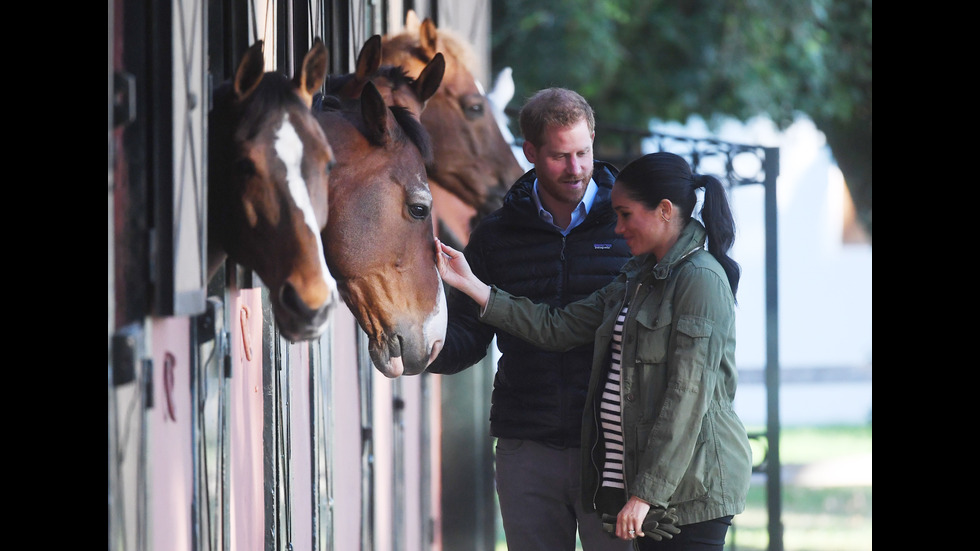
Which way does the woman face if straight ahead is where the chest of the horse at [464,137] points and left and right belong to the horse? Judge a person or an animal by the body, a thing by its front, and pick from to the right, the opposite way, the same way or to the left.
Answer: the opposite way

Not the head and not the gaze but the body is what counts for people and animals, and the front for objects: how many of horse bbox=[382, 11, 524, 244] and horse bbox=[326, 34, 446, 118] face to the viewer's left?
0

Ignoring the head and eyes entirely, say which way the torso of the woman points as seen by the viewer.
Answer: to the viewer's left

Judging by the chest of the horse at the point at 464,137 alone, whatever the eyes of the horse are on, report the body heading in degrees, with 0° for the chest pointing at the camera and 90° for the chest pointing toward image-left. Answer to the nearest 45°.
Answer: approximately 270°

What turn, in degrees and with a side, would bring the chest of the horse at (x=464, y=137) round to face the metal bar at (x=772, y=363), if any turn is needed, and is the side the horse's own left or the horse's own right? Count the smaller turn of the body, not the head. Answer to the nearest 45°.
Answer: approximately 45° to the horse's own left

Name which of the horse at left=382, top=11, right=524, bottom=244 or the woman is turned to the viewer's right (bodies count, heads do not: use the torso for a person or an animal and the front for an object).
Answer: the horse

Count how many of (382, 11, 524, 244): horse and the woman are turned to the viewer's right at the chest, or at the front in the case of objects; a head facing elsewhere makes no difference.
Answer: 1

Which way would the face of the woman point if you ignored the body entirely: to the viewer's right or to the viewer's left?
to the viewer's left

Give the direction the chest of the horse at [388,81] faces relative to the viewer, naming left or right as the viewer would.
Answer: facing the viewer and to the right of the viewer
